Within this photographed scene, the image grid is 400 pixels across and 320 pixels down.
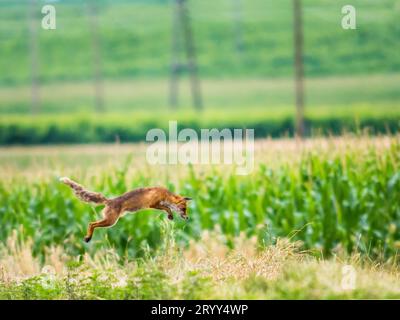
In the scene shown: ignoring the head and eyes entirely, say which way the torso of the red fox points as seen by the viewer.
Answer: to the viewer's right
